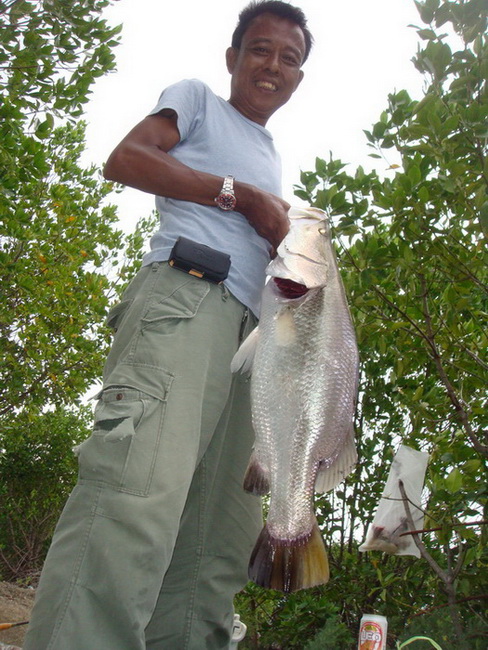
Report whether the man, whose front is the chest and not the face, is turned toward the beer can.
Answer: no

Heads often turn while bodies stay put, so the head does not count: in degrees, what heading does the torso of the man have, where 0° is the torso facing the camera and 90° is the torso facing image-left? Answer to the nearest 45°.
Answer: approximately 315°

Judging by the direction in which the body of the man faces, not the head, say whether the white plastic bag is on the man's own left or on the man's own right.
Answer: on the man's own left
